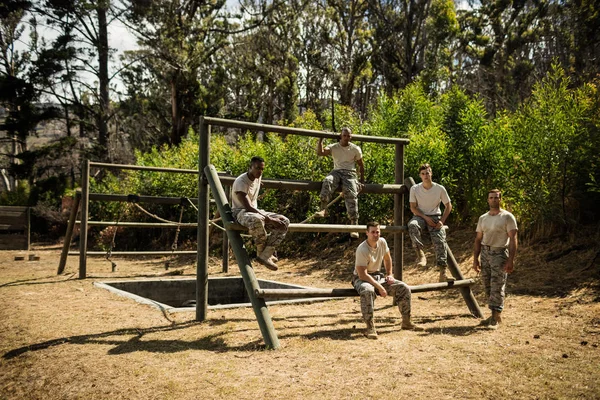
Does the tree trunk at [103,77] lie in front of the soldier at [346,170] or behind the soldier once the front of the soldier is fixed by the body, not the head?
behind

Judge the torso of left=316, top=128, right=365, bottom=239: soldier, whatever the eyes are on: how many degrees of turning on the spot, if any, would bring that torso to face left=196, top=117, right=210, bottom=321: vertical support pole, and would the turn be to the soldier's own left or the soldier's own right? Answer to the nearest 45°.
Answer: approximately 45° to the soldier's own right

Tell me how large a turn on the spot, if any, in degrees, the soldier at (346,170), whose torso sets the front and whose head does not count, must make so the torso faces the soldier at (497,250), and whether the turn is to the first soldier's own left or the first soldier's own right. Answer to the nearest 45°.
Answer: approximately 45° to the first soldier's own left

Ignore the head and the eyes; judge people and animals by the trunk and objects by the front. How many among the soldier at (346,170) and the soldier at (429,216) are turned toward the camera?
2

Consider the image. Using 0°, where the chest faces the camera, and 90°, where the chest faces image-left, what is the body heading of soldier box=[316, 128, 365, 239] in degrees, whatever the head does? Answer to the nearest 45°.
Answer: approximately 0°

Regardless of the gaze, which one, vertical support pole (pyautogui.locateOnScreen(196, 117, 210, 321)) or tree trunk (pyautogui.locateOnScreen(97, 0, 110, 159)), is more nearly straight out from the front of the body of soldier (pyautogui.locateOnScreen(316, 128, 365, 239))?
the vertical support pole

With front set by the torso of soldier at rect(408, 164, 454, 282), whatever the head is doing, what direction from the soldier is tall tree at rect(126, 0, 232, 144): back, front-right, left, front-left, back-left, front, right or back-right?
back-right

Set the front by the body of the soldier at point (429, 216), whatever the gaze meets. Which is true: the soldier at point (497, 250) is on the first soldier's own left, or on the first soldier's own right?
on the first soldier's own left

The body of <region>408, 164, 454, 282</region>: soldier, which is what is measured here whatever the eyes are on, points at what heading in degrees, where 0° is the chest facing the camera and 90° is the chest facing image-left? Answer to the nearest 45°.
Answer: approximately 0°

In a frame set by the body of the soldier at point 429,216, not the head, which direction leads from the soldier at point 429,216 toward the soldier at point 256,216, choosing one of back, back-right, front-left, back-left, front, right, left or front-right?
front-right
